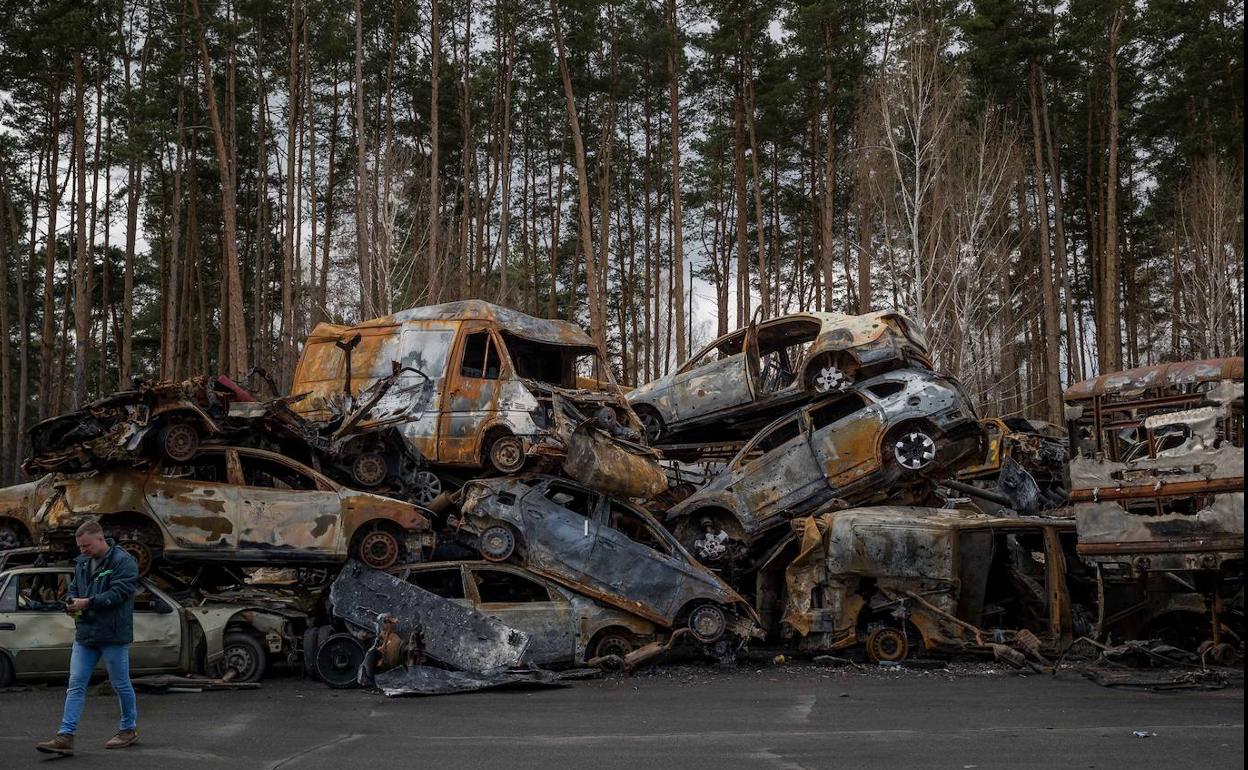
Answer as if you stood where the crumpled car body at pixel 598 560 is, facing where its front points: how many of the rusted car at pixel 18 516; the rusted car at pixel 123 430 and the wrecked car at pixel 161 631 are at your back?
3

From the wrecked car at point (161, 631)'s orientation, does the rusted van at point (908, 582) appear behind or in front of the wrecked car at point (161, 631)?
in front

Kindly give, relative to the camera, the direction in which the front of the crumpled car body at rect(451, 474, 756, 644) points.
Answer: facing to the right of the viewer

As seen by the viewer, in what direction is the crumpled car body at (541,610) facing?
to the viewer's right

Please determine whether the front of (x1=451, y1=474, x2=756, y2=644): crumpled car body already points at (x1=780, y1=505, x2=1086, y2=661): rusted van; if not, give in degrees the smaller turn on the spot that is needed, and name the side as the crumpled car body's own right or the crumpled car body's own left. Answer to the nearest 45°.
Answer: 0° — it already faces it

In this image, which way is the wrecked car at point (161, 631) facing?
to the viewer's right

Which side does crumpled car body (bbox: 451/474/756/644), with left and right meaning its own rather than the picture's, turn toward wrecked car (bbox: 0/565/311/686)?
back
